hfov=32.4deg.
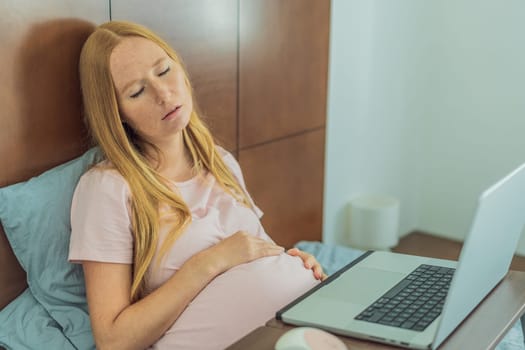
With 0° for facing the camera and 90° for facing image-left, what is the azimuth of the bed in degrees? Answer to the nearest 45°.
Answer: approximately 315°

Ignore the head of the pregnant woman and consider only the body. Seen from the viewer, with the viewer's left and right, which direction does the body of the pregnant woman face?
facing the viewer and to the right of the viewer

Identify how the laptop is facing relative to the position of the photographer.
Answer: facing away from the viewer and to the left of the viewer

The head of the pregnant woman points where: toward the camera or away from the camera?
toward the camera

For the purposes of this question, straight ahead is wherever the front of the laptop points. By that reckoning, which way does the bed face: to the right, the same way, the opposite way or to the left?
the opposite way

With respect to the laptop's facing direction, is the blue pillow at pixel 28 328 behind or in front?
in front
